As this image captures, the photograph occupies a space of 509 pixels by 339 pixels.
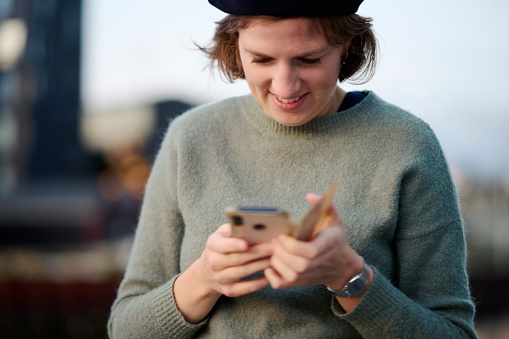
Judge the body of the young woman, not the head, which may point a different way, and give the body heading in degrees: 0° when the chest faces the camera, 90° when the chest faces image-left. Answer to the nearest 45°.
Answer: approximately 0°
